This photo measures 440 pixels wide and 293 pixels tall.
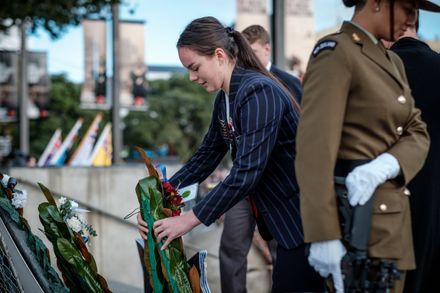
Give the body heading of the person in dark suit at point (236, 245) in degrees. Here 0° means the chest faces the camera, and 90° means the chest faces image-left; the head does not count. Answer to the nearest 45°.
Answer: approximately 45°

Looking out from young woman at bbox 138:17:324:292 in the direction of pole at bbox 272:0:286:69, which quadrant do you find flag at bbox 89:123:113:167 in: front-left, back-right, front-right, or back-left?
front-left

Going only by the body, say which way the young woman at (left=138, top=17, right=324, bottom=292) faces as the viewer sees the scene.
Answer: to the viewer's left

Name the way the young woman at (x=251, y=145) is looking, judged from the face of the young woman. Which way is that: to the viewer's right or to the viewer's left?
to the viewer's left

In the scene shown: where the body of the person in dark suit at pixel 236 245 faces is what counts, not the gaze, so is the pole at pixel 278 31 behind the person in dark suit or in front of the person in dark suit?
behind

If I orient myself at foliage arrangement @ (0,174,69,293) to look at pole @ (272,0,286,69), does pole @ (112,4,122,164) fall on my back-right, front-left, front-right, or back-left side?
front-left
